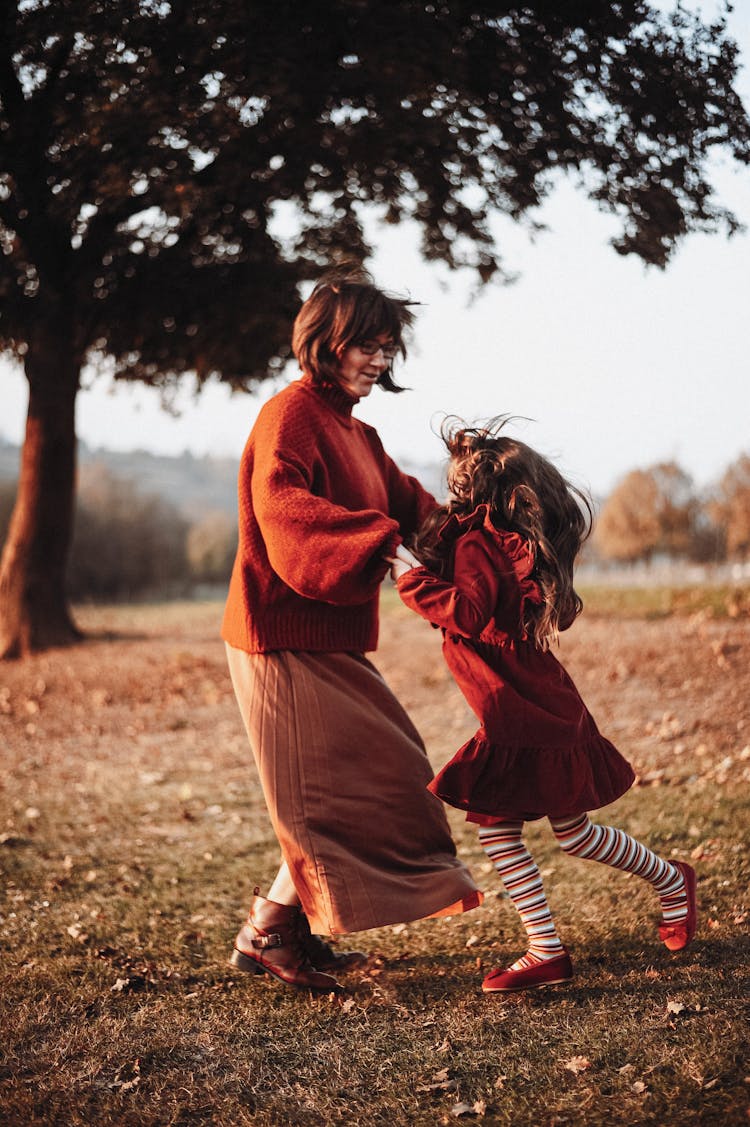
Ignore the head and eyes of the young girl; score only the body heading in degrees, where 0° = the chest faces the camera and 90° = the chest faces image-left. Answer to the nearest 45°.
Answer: approximately 90°

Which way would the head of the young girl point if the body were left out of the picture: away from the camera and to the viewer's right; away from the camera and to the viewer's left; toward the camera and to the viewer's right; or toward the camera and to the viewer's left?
away from the camera and to the viewer's left
